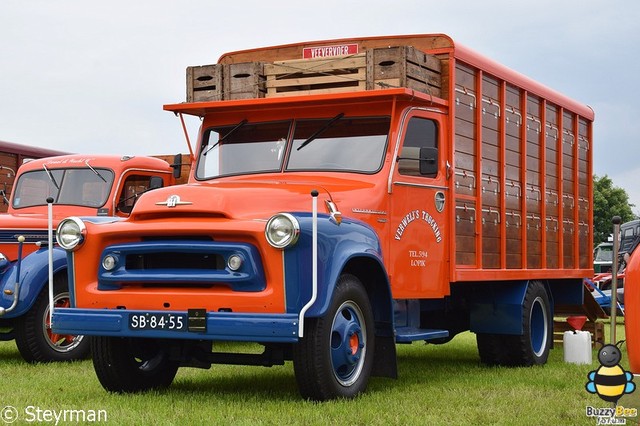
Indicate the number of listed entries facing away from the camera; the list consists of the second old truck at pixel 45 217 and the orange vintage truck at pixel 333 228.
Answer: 0

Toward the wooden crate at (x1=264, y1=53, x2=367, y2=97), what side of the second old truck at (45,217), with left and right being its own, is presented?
left

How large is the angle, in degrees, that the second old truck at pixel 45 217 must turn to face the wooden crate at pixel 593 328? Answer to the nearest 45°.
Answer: approximately 135° to its left

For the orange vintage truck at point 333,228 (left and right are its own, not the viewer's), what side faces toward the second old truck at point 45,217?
right

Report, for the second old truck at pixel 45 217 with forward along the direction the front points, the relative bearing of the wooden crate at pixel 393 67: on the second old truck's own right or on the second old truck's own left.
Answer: on the second old truck's own left

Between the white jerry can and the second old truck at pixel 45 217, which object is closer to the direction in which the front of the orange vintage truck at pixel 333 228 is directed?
the second old truck

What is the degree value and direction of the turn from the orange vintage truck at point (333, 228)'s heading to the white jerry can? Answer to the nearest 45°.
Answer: approximately 180°

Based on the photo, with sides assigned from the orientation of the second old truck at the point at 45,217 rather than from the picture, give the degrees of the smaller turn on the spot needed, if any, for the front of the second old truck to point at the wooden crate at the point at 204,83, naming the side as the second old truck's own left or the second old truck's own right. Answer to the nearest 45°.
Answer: approximately 90° to the second old truck's own left

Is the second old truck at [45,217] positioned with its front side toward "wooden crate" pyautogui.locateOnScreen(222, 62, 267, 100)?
no

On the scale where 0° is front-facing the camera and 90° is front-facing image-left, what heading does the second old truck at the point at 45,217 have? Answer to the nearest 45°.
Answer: approximately 45°

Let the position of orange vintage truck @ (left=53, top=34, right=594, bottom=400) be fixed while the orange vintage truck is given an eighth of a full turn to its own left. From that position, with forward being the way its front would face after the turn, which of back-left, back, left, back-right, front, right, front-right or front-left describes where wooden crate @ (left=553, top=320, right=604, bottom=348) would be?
back-left

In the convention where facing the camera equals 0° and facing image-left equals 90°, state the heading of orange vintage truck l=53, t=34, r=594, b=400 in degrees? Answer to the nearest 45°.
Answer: approximately 45°

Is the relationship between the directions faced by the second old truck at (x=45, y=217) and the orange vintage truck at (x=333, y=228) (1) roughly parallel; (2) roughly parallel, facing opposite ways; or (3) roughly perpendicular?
roughly parallel
